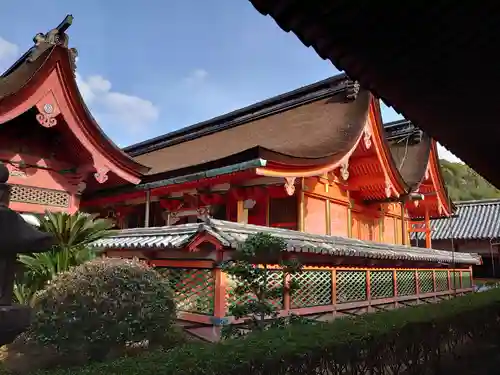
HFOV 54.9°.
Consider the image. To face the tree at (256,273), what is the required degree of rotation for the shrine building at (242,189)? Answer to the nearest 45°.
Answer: approximately 45° to its left

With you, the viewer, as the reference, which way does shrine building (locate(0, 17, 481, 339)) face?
facing the viewer and to the left of the viewer

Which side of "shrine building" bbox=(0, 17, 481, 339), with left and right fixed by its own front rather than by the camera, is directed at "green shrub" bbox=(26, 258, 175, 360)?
front

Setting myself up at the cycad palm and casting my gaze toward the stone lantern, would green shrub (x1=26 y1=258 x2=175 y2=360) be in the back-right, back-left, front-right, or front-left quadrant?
front-left
